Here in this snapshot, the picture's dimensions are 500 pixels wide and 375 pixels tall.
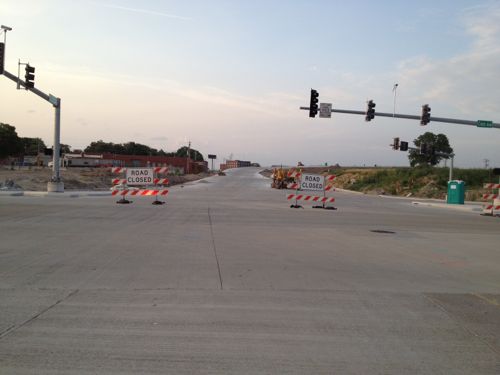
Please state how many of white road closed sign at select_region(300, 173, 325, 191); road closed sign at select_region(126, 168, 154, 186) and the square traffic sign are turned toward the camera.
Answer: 3

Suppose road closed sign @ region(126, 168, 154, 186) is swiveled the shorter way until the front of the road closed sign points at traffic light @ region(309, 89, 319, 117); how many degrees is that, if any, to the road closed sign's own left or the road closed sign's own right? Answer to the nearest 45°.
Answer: approximately 90° to the road closed sign's own left

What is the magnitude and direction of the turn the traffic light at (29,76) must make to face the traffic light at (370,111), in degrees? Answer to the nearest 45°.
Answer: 0° — it already faces it

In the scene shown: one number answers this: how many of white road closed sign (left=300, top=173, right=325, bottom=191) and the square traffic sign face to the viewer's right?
0

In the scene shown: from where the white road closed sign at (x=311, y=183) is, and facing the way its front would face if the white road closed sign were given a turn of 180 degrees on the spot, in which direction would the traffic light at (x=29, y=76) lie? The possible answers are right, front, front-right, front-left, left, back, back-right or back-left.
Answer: left

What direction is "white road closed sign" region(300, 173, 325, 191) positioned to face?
toward the camera

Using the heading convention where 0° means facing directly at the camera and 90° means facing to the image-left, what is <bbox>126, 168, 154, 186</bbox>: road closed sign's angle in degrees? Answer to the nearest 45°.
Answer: approximately 0°

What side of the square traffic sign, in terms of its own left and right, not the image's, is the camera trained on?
front

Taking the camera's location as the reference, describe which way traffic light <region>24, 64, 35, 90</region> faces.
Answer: facing to the right of the viewer
